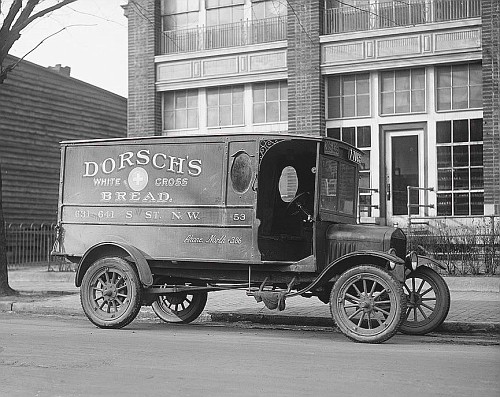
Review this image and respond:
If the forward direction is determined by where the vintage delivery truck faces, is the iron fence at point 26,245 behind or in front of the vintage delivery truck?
behind

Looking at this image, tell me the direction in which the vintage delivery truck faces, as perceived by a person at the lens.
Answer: facing the viewer and to the right of the viewer

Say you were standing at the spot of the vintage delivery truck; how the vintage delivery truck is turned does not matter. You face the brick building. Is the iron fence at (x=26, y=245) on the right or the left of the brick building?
left
